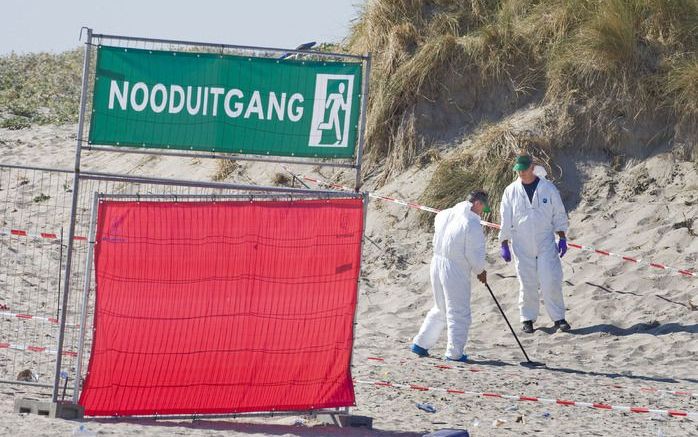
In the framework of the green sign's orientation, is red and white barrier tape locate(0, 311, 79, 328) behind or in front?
behind

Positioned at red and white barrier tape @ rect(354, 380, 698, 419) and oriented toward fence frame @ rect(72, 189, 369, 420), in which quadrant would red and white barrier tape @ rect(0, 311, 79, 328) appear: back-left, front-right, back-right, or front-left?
front-right

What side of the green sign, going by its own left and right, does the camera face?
front

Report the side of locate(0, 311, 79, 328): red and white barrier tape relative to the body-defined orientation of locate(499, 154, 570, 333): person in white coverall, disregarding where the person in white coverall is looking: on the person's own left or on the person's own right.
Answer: on the person's own right

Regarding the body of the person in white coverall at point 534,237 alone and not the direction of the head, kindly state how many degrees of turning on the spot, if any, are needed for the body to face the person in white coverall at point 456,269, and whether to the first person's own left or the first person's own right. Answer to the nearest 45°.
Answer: approximately 45° to the first person's own right

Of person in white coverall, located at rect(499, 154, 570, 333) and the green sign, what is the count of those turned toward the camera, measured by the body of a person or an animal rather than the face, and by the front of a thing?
2

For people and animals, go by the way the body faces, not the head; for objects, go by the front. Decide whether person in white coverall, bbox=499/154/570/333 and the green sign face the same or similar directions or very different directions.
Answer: same or similar directions

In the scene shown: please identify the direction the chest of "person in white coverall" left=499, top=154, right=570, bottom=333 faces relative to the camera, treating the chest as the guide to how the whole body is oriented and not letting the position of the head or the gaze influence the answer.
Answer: toward the camera
